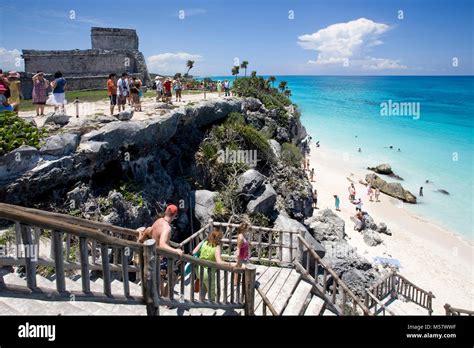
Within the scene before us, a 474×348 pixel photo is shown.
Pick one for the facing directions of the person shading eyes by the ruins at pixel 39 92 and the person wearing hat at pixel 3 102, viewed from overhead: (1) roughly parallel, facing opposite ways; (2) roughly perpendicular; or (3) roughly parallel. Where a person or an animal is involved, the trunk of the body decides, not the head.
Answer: roughly perpendicular

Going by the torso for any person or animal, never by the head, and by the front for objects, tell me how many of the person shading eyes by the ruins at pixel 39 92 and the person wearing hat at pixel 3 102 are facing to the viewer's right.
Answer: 1

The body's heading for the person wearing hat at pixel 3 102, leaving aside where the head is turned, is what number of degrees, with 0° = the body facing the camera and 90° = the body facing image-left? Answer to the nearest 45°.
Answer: approximately 270°

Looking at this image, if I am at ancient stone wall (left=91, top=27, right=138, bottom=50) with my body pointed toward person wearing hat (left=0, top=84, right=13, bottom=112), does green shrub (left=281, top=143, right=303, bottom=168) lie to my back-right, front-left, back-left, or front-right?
front-left
